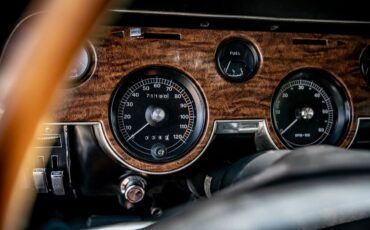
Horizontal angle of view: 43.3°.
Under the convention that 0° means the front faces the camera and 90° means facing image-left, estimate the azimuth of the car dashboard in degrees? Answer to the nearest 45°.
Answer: approximately 0°
